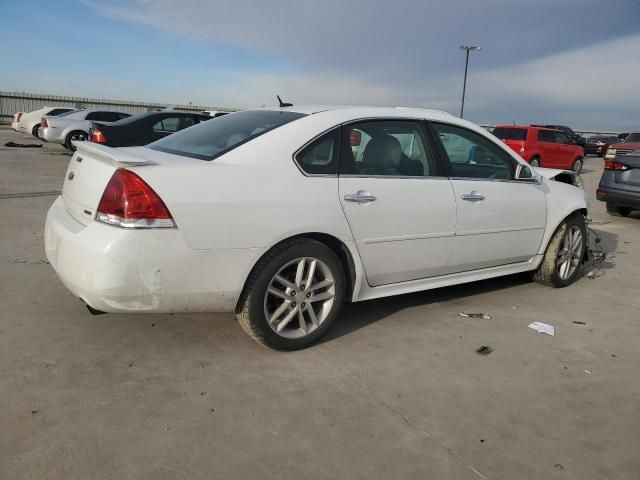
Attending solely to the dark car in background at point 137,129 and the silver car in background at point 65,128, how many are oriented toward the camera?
0

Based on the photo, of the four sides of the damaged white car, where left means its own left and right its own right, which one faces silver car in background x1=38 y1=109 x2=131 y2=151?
left

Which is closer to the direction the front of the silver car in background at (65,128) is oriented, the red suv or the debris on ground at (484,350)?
the red suv

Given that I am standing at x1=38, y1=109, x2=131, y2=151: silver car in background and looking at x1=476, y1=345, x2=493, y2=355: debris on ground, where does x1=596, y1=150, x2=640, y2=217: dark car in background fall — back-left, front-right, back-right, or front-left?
front-left

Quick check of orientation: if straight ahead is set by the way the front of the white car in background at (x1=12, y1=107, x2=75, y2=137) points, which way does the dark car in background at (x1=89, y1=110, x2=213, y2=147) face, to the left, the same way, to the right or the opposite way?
the same way

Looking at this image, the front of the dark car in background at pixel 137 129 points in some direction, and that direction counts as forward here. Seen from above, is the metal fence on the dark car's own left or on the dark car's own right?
on the dark car's own left

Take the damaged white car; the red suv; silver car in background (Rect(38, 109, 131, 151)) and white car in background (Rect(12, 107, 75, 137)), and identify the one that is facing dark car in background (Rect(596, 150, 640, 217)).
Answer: the damaged white car

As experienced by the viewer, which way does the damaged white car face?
facing away from the viewer and to the right of the viewer

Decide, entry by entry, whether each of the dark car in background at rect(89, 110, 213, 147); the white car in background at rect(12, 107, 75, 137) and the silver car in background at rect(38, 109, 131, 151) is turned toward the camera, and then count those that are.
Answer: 0

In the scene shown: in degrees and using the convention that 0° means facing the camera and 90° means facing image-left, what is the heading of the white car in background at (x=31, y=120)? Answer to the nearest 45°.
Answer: approximately 225°

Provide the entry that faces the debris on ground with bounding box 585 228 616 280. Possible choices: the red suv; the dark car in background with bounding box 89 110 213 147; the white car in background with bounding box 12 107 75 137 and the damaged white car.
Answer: the damaged white car

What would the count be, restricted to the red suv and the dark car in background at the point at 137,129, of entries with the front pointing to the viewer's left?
0

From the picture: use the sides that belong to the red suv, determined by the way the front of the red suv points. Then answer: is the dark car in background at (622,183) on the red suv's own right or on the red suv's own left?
on the red suv's own right

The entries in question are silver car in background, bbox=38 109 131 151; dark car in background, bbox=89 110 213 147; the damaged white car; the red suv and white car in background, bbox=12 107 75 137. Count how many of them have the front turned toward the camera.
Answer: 0

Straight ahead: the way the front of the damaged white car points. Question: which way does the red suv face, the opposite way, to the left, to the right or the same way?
the same way

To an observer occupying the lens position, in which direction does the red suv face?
facing away from the viewer and to the right of the viewer
